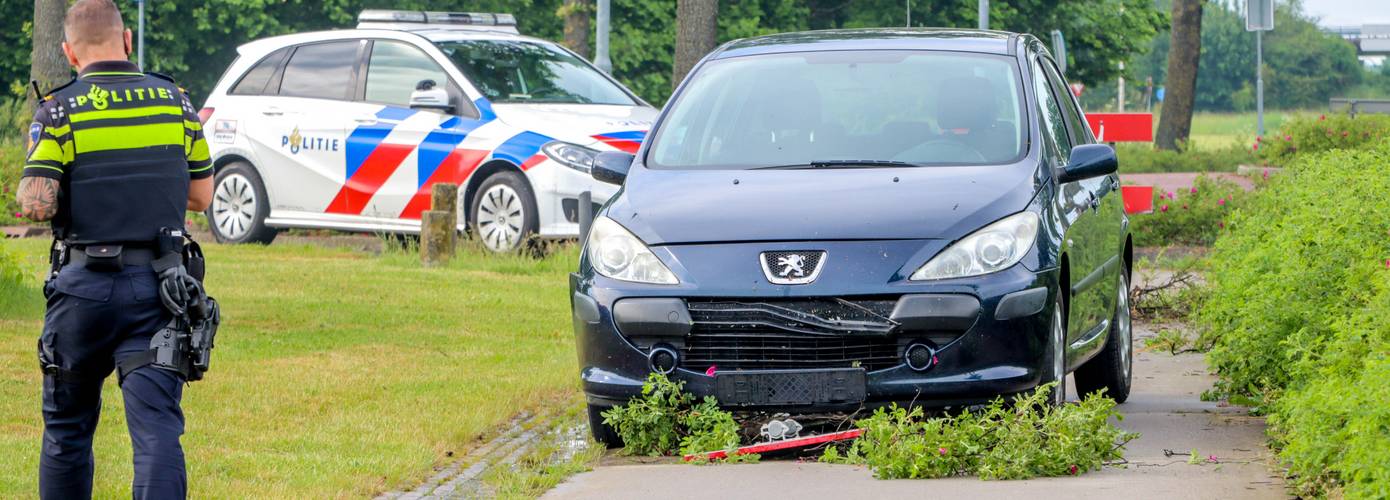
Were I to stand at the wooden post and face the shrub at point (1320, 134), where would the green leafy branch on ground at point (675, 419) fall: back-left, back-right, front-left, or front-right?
back-right

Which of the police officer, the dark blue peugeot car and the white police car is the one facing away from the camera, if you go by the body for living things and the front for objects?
the police officer

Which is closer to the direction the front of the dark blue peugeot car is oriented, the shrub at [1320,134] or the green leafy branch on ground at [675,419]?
the green leafy branch on ground

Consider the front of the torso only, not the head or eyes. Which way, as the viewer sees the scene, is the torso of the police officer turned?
away from the camera

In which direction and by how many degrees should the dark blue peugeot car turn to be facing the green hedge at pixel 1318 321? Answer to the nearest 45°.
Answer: approximately 90° to its left

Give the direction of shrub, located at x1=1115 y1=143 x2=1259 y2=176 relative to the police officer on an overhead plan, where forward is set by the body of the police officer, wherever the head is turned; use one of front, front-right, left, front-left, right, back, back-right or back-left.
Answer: front-right

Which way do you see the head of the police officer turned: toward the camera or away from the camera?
away from the camera

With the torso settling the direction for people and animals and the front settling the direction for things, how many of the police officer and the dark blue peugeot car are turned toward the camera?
1
